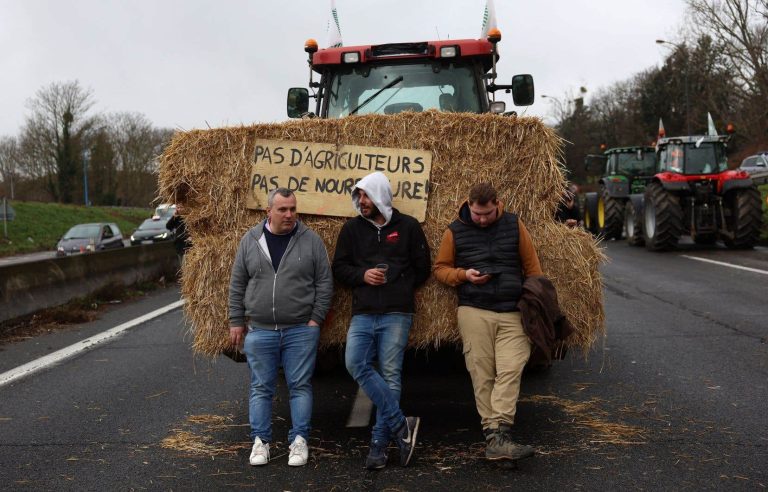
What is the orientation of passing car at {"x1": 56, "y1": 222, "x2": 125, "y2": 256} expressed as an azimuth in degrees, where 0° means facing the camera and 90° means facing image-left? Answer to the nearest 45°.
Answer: approximately 45°

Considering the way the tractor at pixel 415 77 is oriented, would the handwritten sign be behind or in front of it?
in front

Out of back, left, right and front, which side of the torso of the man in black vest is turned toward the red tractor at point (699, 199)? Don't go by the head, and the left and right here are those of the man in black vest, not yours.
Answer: back

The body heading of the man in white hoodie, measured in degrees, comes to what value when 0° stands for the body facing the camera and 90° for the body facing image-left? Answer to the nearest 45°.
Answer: approximately 0°

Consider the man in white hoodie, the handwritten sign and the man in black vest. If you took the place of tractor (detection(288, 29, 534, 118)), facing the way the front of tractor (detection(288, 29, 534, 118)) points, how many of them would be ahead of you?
3

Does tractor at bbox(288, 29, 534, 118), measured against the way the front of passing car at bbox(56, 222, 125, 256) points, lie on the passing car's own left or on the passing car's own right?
on the passing car's own left
